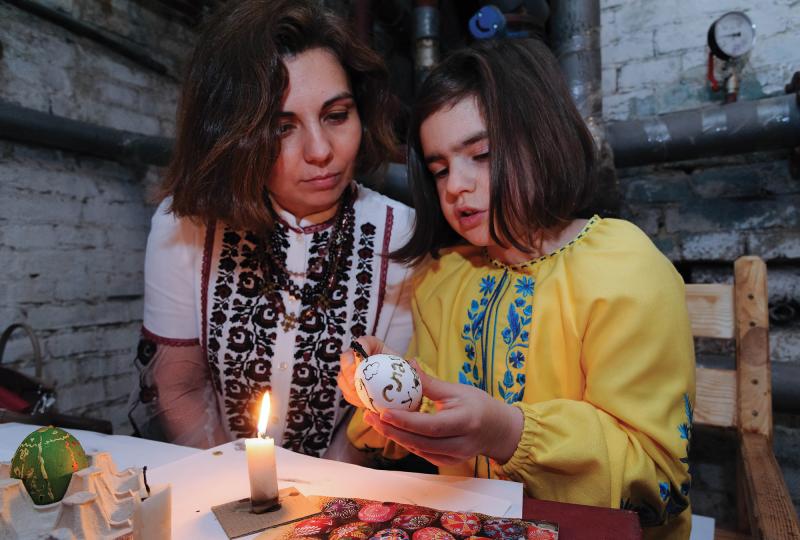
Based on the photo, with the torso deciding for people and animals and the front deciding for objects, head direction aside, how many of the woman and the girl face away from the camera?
0

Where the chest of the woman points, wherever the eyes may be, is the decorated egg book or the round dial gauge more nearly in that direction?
the decorated egg book

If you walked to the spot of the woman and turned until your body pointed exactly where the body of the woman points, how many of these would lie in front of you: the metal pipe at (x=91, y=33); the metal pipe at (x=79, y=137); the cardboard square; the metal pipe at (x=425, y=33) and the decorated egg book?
2

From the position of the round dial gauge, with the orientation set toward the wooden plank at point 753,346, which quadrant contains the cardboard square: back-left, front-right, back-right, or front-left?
front-right

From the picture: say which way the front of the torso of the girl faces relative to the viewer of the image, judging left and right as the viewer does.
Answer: facing the viewer and to the left of the viewer

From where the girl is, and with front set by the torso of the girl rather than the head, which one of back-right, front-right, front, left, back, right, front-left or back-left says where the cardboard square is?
front

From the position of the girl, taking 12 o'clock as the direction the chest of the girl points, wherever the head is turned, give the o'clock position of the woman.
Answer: The woman is roughly at 2 o'clock from the girl.

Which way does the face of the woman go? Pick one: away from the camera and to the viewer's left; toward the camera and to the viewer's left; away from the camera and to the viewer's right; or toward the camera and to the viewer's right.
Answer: toward the camera and to the viewer's right

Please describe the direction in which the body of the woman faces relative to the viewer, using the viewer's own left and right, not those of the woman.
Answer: facing the viewer

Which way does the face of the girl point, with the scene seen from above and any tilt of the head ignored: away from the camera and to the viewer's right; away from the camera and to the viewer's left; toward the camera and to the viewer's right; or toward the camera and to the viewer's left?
toward the camera and to the viewer's left

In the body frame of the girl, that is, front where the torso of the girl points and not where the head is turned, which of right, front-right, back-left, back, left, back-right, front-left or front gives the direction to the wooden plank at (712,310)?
back

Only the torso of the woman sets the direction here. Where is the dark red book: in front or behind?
in front

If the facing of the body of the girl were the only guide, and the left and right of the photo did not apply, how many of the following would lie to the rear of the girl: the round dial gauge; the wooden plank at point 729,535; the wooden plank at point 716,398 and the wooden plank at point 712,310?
4

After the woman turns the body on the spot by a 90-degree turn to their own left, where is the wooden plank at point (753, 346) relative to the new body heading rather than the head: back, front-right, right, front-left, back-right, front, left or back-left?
front
